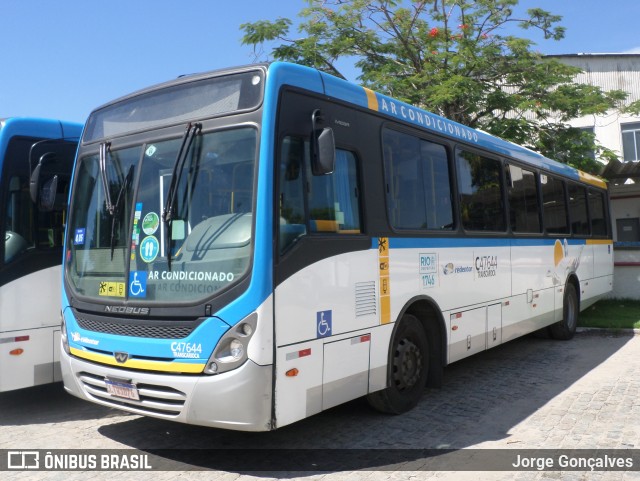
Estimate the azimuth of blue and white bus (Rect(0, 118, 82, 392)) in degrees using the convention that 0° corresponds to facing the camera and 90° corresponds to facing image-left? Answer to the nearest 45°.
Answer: approximately 45°

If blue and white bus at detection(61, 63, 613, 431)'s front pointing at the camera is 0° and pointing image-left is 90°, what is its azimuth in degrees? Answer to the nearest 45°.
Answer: approximately 45°

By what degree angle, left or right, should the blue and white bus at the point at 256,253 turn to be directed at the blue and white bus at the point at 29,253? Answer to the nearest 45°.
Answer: approximately 90° to its right

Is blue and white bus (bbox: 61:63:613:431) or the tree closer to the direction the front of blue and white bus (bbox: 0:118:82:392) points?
the blue and white bus

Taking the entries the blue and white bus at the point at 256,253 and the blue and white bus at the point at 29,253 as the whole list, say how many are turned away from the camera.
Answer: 0

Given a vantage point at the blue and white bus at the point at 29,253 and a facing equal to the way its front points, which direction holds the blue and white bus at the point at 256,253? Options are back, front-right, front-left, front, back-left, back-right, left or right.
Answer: left

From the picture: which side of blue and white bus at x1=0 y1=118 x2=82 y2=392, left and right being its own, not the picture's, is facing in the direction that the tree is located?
back

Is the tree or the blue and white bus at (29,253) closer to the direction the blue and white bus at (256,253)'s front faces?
the blue and white bus
